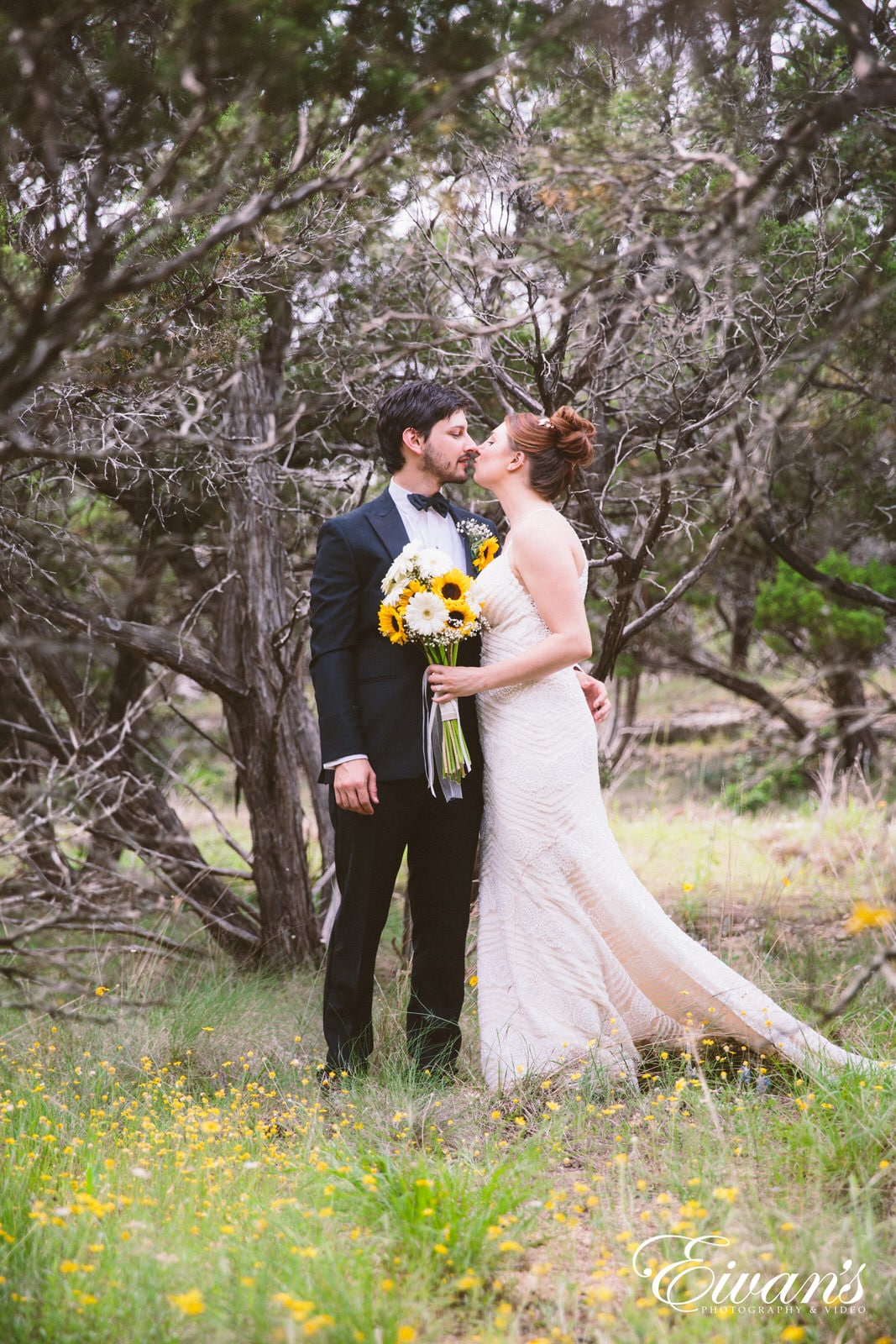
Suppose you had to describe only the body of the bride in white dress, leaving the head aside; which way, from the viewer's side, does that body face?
to the viewer's left

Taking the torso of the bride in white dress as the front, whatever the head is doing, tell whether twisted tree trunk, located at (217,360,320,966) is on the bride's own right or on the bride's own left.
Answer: on the bride's own right

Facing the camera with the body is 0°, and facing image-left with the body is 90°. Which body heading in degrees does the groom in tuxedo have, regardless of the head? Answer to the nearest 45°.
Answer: approximately 315°

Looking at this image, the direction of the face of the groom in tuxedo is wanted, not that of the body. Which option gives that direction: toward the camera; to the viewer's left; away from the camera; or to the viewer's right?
to the viewer's right

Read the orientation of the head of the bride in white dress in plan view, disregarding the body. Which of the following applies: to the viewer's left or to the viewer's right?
to the viewer's left

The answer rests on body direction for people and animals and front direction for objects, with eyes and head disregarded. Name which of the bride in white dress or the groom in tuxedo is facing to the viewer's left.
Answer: the bride in white dress

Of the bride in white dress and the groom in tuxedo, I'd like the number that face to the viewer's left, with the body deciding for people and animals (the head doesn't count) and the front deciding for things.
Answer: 1
